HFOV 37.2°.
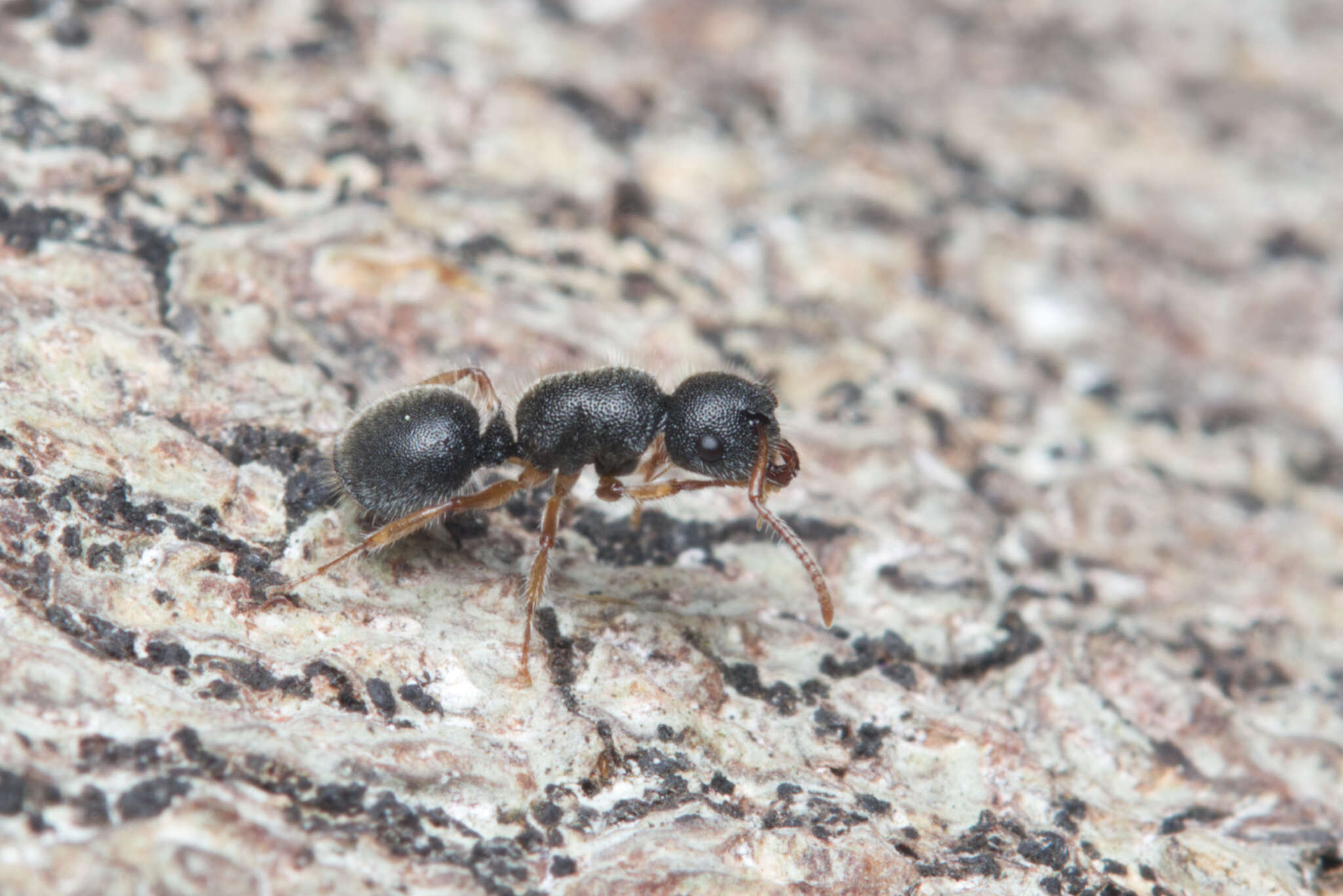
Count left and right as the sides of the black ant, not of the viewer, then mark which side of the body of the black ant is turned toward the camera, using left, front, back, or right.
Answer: right
